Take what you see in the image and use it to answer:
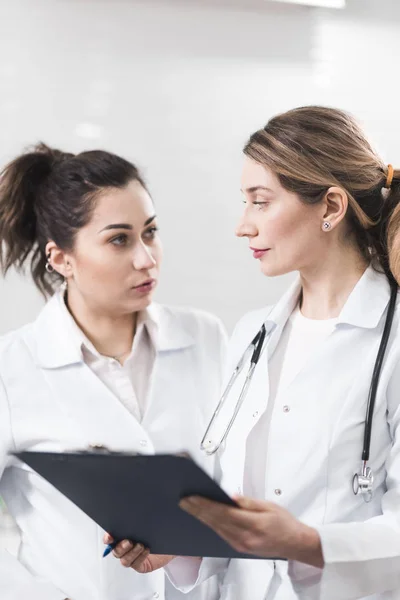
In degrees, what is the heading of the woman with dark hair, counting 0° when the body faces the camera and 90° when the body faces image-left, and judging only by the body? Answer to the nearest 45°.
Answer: approximately 315°

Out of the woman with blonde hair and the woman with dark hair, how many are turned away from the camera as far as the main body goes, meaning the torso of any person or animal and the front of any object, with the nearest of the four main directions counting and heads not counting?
0

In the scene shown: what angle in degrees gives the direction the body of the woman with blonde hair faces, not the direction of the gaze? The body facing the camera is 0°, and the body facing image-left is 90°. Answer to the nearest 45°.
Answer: approximately 45°

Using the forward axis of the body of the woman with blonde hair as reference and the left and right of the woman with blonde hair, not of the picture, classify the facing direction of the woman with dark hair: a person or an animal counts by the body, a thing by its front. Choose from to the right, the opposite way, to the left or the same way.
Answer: to the left

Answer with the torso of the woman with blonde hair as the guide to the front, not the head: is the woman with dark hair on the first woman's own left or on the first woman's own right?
on the first woman's own right

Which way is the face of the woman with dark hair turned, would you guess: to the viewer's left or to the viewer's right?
to the viewer's right

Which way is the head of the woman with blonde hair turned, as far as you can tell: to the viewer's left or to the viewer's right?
to the viewer's left

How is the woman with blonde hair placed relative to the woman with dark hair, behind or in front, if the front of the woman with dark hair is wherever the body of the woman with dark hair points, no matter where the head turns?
in front
